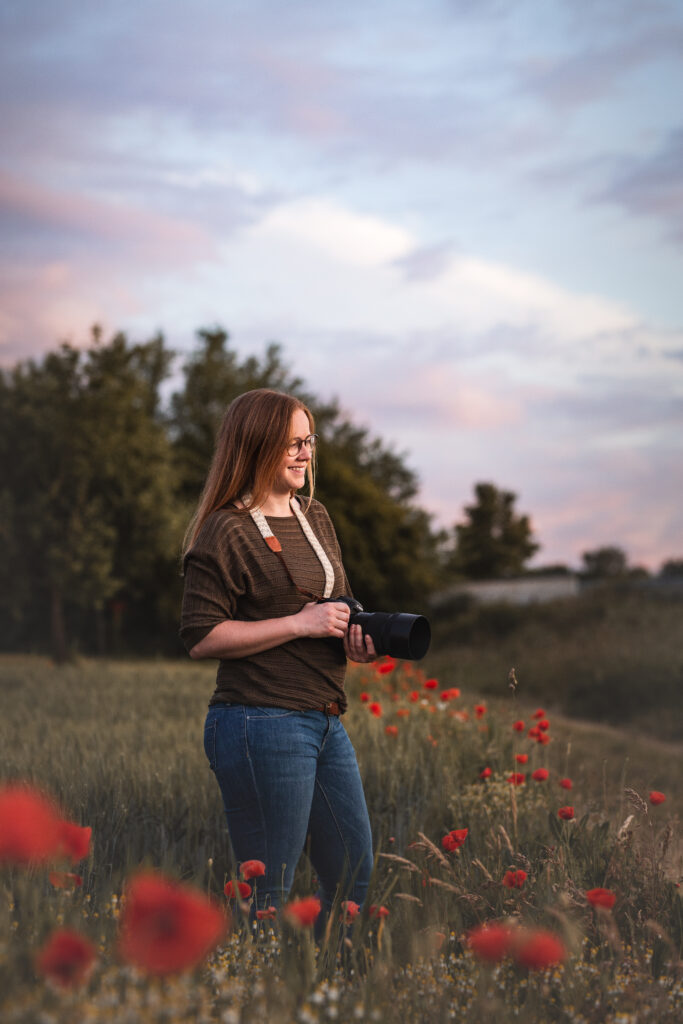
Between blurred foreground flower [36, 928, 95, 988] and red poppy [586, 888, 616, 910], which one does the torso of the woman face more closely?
the red poppy

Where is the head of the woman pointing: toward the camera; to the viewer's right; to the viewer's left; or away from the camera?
to the viewer's right

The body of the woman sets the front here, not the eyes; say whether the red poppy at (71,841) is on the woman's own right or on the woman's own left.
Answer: on the woman's own right

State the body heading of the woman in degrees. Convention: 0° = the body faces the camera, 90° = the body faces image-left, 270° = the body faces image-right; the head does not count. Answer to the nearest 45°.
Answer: approximately 315°

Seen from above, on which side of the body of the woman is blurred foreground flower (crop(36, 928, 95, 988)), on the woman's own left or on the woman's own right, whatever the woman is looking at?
on the woman's own right
